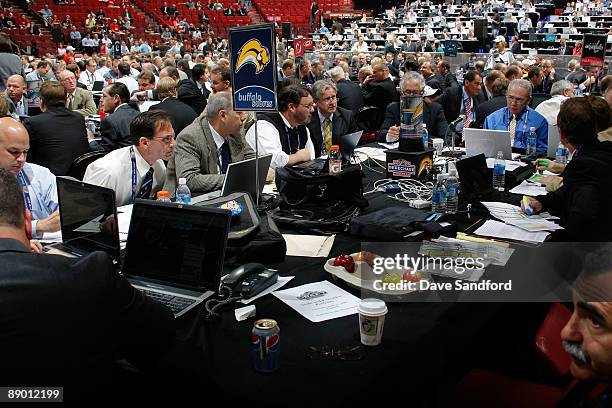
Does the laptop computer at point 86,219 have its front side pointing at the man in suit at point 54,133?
no

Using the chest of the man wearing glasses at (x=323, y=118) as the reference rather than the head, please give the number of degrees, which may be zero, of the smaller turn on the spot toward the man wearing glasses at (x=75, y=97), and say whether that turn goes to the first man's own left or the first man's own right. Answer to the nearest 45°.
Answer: approximately 135° to the first man's own right

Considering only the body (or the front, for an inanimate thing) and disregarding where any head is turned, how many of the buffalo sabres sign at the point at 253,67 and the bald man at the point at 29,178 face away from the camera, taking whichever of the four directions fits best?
0

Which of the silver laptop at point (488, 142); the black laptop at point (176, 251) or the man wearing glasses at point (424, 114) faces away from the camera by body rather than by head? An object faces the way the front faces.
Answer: the silver laptop

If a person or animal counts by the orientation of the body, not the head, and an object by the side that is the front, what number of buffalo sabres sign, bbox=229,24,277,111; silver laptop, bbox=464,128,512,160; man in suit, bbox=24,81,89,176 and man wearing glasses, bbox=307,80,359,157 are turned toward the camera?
2

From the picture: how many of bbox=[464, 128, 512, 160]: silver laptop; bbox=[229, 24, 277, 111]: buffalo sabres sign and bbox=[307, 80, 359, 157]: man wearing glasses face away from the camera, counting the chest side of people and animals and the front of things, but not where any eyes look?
1

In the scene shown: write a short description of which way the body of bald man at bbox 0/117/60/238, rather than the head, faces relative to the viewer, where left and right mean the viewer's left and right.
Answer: facing the viewer and to the right of the viewer

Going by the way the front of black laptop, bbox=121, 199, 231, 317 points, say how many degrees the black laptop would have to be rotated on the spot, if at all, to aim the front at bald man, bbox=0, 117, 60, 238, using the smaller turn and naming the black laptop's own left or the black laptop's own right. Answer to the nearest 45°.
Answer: approximately 90° to the black laptop's own right

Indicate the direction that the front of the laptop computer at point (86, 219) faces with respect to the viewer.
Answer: facing the viewer and to the left of the viewer

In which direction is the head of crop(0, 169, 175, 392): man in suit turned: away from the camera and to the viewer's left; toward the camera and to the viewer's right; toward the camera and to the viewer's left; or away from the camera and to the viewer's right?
away from the camera and to the viewer's right

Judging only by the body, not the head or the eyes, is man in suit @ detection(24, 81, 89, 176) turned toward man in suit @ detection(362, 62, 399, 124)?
no

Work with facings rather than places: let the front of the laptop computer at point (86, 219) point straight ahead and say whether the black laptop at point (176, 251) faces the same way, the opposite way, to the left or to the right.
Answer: the same way

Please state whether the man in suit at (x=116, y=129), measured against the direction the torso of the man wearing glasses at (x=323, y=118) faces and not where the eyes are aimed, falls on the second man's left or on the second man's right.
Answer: on the second man's right

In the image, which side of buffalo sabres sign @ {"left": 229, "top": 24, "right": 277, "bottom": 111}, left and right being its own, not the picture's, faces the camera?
front

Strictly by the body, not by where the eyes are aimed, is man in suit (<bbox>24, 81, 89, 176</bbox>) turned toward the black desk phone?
no

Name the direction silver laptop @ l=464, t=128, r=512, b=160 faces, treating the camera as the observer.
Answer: facing away from the viewer

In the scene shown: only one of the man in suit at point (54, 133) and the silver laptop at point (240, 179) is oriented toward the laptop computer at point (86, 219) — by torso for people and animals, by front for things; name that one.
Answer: the silver laptop

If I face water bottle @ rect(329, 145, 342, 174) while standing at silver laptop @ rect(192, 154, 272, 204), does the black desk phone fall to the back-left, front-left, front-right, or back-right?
back-right

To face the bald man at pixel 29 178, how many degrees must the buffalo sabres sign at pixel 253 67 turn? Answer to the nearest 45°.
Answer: approximately 90° to its right

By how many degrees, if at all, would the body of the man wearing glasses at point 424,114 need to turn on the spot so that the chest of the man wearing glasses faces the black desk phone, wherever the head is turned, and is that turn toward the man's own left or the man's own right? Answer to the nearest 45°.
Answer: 0° — they already face it

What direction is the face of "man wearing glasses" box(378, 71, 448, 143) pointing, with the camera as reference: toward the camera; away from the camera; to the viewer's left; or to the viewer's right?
toward the camera

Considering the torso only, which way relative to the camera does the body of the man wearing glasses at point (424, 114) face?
toward the camera
